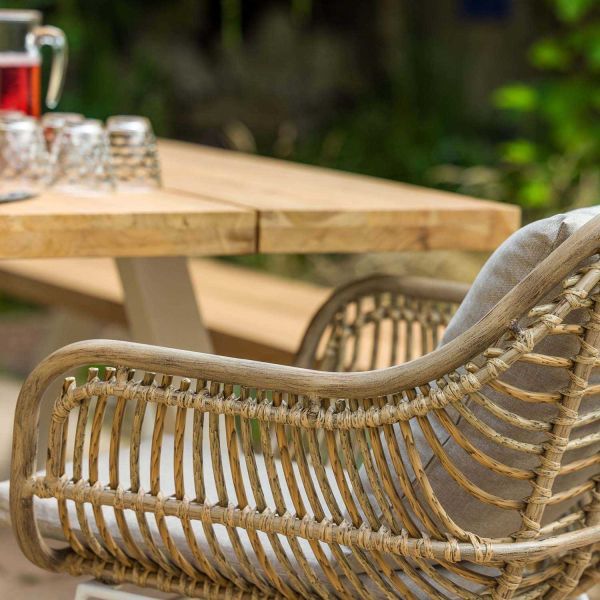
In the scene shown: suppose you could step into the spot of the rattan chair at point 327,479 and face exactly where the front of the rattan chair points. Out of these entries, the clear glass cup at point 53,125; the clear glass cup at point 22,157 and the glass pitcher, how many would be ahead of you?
3

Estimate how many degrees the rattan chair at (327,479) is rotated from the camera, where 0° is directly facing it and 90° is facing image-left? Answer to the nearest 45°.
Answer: approximately 135°

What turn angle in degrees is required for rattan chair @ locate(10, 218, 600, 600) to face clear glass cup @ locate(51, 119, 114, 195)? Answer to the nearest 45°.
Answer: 0° — it already faces it

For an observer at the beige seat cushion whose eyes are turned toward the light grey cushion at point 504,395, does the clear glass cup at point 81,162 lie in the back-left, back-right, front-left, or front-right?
back-left
